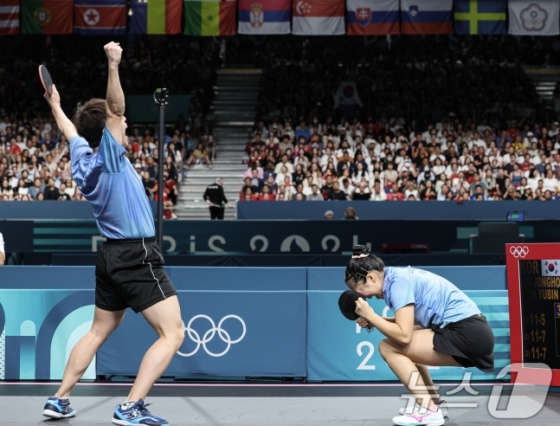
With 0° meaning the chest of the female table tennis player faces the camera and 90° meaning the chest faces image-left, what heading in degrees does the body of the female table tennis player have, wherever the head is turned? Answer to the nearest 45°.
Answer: approximately 90°

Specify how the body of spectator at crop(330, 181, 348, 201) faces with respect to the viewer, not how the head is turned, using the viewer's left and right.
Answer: facing the viewer

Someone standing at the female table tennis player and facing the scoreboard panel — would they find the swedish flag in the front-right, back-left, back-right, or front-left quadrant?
front-left

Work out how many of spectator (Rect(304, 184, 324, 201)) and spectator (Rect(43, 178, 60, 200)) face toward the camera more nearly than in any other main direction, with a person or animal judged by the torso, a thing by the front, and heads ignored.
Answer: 2

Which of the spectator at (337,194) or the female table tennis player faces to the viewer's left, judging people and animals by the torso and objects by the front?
the female table tennis player

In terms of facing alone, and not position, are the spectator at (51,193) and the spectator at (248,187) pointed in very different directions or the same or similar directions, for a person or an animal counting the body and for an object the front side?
same or similar directions

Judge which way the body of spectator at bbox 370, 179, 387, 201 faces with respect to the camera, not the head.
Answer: toward the camera

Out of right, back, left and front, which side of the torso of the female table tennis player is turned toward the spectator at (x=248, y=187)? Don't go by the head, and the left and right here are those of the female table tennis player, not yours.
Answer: right

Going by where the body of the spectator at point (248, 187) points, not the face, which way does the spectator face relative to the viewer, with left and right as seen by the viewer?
facing the viewer

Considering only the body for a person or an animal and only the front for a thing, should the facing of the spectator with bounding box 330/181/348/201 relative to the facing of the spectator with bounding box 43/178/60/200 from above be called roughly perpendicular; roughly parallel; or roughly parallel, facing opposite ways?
roughly parallel
